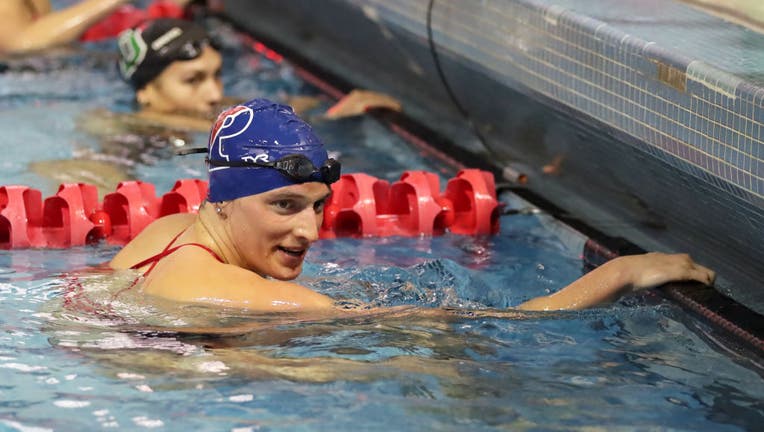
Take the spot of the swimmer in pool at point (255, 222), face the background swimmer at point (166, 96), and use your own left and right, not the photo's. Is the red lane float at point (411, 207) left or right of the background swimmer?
right

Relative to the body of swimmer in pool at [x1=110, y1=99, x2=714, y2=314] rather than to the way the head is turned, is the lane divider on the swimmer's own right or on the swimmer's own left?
on the swimmer's own left

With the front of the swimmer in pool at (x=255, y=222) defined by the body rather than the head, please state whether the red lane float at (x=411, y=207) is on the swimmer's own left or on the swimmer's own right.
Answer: on the swimmer's own left

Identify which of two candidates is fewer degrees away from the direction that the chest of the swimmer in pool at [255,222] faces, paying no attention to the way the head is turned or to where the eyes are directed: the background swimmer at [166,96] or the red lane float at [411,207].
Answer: the red lane float

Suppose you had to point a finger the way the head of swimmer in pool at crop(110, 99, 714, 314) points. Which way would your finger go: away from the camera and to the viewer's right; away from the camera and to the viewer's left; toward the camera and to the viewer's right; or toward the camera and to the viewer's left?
toward the camera and to the viewer's right

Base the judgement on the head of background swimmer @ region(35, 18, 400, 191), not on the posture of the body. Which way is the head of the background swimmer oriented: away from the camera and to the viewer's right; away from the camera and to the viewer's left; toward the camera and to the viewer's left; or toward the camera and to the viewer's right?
toward the camera and to the viewer's right
